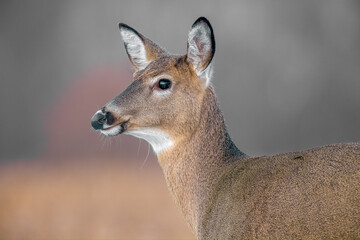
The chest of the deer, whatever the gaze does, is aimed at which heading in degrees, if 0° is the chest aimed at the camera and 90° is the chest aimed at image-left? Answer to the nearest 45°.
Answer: approximately 90°
